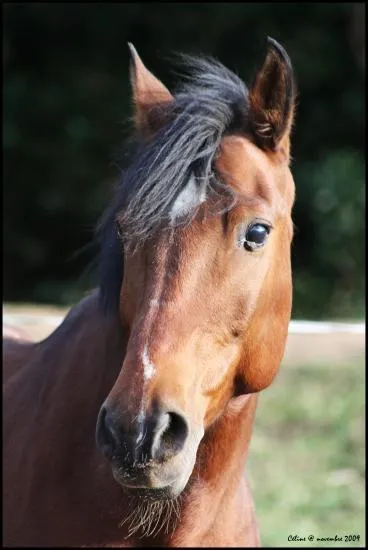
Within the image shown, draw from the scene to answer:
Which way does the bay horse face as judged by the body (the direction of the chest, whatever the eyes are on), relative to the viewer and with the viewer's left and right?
facing the viewer and to the right of the viewer
